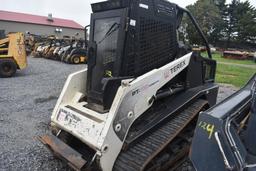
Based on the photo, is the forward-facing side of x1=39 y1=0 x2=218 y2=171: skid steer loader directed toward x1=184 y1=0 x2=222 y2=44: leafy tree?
no

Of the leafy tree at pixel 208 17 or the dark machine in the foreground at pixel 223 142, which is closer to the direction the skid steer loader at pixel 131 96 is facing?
the dark machine in the foreground

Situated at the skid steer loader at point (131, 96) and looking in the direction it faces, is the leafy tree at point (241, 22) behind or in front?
behind

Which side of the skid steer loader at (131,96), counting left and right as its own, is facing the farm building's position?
right

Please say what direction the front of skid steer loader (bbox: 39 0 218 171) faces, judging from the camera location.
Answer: facing the viewer and to the left of the viewer

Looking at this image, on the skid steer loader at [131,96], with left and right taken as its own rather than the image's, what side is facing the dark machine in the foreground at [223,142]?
left

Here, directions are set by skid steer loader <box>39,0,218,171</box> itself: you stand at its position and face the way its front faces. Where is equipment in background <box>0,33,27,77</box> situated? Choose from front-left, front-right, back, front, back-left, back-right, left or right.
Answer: right

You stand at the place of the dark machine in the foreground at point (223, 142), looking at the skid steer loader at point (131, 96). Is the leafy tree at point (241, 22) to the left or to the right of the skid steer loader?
right
